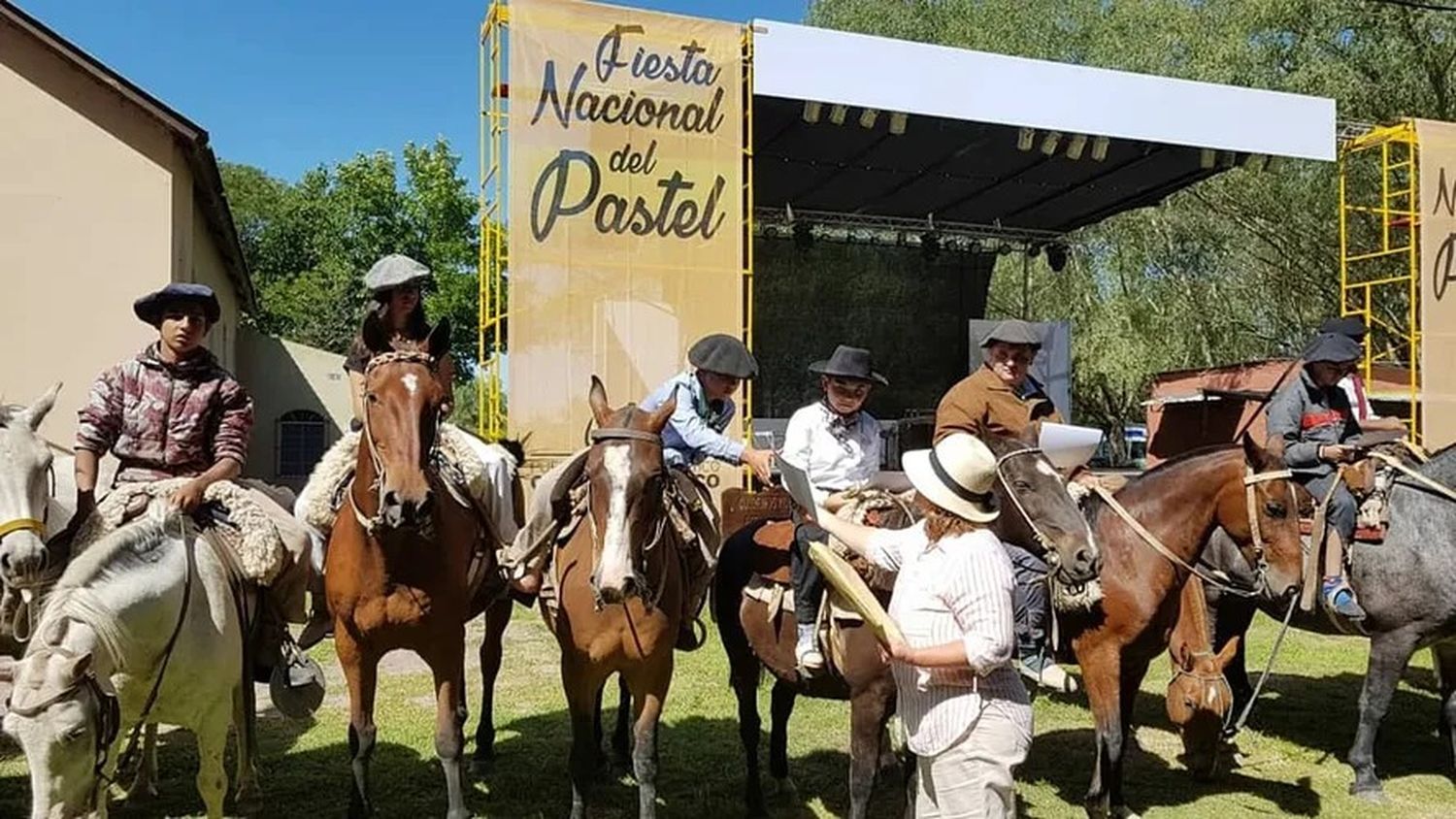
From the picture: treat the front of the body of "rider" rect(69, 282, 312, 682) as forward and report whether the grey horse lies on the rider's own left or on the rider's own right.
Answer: on the rider's own left

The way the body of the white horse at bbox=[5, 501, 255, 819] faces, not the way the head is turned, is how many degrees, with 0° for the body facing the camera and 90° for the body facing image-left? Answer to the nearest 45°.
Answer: approximately 45°

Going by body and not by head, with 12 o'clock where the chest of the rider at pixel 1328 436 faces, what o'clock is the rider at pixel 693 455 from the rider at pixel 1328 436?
the rider at pixel 693 455 is roughly at 3 o'clock from the rider at pixel 1328 436.

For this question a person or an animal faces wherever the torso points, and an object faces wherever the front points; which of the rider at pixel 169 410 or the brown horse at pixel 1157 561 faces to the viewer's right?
the brown horse

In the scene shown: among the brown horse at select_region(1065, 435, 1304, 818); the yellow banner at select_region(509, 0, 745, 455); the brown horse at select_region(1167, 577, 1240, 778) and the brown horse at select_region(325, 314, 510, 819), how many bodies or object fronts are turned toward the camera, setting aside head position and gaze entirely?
3

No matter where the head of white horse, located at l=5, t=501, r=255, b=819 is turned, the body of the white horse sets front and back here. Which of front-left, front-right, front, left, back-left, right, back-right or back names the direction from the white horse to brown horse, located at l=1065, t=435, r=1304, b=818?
back-left

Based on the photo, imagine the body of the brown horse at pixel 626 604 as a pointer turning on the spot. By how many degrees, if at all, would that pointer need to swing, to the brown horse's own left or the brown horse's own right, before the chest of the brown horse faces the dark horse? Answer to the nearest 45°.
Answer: approximately 90° to the brown horse's own left

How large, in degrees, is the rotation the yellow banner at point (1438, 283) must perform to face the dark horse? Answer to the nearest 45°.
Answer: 0° — it already faces it
